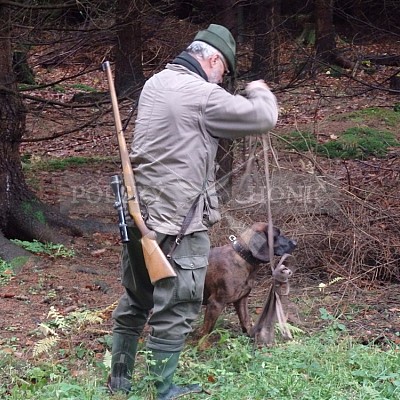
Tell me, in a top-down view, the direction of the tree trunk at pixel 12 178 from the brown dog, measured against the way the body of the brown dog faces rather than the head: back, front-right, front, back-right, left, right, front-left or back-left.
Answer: back-left

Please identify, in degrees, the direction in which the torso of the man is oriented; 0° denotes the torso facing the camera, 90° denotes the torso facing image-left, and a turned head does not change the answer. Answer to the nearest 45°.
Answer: approximately 225°

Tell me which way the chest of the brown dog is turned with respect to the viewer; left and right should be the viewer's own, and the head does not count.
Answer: facing to the right of the viewer

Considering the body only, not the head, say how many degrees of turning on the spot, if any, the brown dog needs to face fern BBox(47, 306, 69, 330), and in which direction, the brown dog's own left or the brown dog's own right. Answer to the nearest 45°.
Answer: approximately 180°
